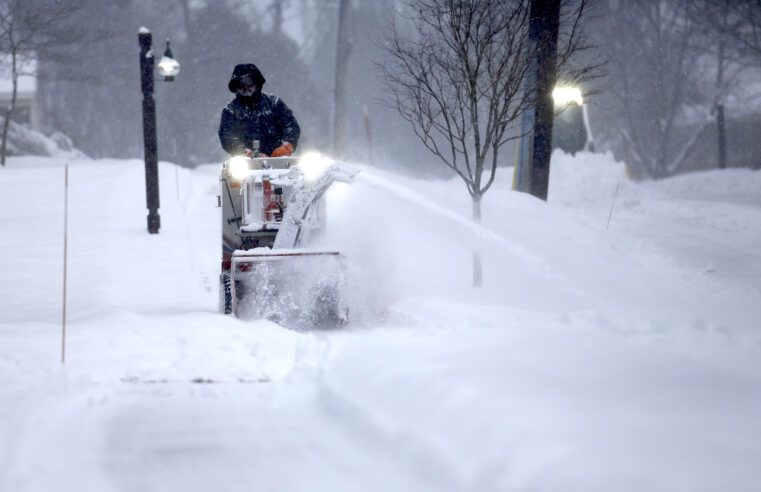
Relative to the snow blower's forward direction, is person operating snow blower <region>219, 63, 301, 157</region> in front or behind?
behind

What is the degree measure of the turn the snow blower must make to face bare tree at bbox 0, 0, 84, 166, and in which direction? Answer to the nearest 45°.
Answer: approximately 135° to its right

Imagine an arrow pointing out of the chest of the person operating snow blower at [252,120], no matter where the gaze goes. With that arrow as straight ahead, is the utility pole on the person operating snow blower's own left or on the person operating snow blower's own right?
on the person operating snow blower's own left

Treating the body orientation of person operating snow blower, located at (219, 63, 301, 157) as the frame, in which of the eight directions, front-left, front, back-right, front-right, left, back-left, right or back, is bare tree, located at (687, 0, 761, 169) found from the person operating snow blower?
back-left

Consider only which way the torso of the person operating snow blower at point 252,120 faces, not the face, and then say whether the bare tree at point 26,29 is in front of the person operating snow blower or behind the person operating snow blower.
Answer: behind

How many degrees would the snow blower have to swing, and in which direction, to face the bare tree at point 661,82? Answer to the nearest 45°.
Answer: approximately 135° to its left

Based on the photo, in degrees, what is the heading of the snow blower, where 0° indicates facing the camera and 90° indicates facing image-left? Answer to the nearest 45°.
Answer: approximately 0°

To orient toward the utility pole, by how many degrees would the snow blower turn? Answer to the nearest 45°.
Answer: approximately 135° to its left

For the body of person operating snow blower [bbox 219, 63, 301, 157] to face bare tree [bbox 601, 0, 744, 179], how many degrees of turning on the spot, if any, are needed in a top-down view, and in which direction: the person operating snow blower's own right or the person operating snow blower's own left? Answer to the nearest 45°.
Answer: approximately 135° to the person operating snow blower's own left

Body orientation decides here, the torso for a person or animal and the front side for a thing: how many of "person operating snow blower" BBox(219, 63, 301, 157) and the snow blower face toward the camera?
2

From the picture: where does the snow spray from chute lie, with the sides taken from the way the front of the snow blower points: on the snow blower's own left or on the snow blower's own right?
on the snow blower's own left

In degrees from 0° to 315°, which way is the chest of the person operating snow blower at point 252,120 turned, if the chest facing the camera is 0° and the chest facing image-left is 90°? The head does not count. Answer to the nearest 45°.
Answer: approximately 0°
